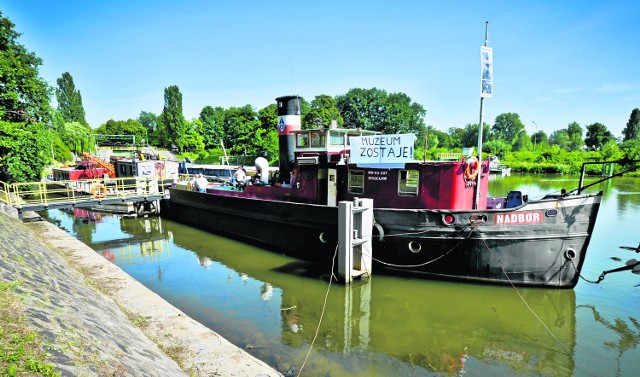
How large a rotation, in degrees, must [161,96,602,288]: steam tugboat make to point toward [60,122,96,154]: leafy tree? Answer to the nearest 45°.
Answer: approximately 180°

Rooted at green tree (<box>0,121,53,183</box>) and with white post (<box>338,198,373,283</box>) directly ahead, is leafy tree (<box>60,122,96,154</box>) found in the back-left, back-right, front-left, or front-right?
back-left

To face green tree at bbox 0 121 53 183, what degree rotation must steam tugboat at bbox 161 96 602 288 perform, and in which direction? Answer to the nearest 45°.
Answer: approximately 135° to its right

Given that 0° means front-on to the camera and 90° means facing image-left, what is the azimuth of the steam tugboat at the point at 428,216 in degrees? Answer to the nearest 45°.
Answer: approximately 315°

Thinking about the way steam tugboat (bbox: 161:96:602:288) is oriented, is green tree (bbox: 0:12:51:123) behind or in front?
behind
